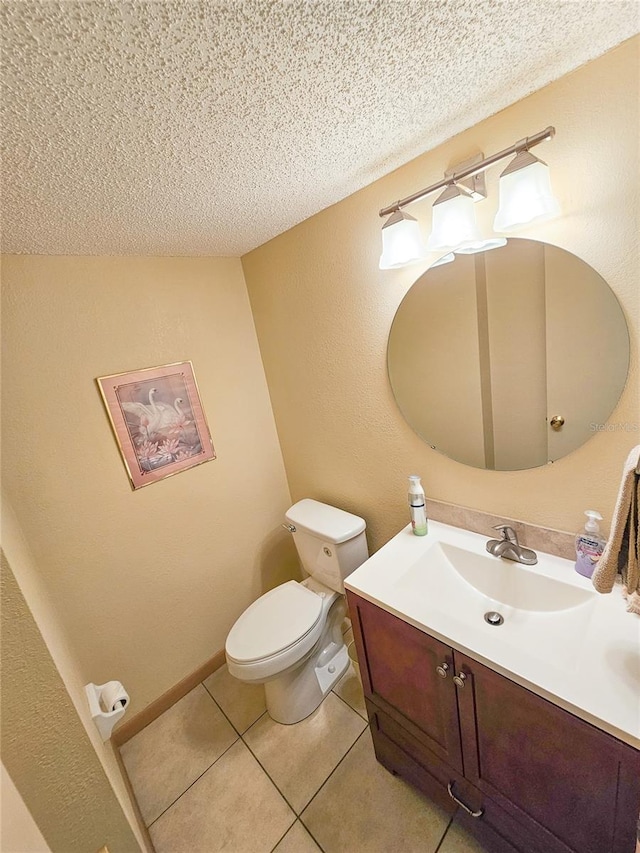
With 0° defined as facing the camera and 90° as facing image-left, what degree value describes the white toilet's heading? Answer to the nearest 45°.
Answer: approximately 45°

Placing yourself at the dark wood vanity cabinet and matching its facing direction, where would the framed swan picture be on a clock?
The framed swan picture is roughly at 2 o'clock from the dark wood vanity cabinet.

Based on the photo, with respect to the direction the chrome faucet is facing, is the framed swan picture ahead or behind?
ahead

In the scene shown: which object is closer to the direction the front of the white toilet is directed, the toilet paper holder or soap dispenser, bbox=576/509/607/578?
the toilet paper holder

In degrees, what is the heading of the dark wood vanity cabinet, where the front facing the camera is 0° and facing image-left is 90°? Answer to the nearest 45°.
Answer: approximately 45°

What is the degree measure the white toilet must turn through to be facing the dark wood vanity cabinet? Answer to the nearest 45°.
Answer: approximately 90° to its left

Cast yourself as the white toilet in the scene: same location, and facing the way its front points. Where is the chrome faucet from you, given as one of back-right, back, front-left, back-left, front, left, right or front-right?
left

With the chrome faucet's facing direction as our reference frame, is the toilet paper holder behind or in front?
in front

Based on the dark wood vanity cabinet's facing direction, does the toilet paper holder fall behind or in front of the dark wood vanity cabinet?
in front
